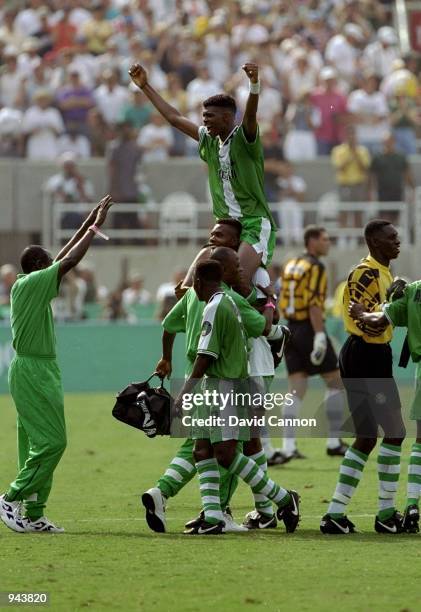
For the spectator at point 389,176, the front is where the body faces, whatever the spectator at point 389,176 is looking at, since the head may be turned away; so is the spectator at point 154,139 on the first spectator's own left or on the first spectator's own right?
on the first spectator's own right

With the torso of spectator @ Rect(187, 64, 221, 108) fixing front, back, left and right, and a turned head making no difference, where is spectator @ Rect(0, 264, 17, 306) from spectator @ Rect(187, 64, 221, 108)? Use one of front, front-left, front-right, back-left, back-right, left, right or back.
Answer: front-right

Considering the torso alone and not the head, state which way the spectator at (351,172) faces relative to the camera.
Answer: toward the camera

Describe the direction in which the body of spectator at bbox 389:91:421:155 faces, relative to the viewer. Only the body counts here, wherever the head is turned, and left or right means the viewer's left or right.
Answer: facing the viewer

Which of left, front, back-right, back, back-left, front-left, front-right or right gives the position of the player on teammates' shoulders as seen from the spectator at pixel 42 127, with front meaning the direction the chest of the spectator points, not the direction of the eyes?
front

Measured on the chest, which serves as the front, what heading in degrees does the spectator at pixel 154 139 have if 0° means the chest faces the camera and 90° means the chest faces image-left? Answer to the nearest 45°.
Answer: approximately 0°

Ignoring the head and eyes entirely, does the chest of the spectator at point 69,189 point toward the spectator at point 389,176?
no

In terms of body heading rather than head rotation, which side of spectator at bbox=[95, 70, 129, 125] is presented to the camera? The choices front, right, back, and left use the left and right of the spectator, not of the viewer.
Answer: front

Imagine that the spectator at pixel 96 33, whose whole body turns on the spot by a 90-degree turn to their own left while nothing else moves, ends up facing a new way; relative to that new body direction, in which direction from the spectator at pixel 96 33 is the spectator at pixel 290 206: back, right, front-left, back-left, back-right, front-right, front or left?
front-right

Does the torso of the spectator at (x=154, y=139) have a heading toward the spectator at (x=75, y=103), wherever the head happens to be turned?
no

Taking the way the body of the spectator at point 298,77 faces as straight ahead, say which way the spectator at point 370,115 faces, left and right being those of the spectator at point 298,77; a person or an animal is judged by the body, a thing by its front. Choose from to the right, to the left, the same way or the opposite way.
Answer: the same way

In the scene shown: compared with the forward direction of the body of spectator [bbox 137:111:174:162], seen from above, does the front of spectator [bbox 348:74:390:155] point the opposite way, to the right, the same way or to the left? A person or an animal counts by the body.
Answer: the same way

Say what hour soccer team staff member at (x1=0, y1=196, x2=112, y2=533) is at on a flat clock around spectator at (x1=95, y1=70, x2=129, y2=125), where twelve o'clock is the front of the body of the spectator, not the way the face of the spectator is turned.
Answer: The soccer team staff member is roughly at 12 o'clock from the spectator.

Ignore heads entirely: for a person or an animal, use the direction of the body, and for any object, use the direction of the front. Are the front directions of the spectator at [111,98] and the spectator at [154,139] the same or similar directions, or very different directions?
same or similar directions

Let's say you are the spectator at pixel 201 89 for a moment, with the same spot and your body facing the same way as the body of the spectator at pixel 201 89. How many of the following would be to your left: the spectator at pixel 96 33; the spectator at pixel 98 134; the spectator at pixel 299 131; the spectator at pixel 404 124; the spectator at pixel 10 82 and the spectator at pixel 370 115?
3

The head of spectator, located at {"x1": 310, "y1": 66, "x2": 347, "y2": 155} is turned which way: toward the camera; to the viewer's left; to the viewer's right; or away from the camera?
toward the camera
